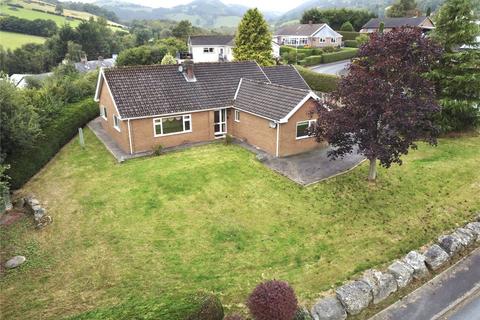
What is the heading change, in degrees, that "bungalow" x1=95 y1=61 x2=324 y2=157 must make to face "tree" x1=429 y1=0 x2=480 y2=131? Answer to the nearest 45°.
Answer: approximately 45° to its left

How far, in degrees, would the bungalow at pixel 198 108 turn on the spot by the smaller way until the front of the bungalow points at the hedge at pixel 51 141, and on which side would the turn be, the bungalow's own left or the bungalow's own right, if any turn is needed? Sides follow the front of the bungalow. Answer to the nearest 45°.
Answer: approximately 135° to the bungalow's own right

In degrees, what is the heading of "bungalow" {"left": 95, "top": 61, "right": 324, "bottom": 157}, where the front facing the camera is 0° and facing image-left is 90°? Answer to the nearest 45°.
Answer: approximately 315°

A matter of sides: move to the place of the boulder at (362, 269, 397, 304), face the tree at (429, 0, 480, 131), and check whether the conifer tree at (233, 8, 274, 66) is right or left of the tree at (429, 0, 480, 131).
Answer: left

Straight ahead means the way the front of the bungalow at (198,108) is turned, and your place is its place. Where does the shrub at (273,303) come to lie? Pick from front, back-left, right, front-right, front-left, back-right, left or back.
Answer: front-right

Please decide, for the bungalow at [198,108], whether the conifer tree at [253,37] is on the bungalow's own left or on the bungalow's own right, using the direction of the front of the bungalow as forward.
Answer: on the bungalow's own left

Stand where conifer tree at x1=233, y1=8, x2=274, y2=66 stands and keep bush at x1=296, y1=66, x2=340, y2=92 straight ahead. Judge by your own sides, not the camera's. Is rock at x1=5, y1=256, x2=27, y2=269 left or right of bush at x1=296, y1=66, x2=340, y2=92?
right

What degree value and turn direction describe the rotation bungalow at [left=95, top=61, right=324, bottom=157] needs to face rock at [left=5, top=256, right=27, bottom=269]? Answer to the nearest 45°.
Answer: approximately 90° to its right

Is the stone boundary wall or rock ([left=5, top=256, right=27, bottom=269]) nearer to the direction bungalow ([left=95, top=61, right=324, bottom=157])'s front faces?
the stone boundary wall

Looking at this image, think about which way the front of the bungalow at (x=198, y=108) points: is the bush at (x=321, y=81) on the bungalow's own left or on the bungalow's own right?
on the bungalow's own left

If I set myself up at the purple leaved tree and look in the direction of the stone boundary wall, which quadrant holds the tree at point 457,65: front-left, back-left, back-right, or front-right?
back-left

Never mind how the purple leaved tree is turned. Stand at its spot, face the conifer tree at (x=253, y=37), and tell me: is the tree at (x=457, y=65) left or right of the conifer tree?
right

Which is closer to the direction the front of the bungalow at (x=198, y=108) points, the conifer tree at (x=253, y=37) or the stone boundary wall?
the stone boundary wall
